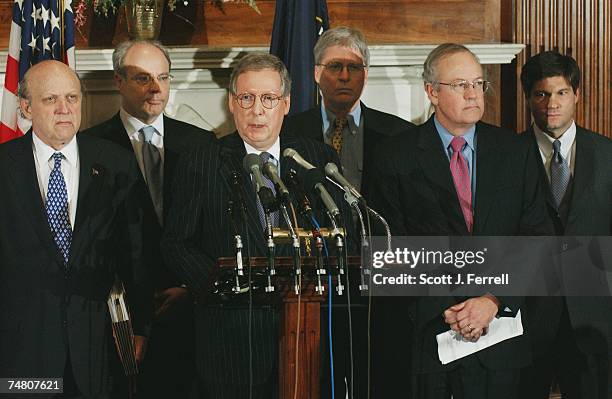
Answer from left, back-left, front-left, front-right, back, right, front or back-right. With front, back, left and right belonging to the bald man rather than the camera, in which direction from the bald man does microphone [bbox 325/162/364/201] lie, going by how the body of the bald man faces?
front-left

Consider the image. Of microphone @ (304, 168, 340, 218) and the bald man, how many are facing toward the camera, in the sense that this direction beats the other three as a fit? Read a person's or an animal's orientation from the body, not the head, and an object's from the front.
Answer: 1

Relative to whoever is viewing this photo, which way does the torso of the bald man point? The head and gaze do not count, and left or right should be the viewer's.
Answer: facing the viewer

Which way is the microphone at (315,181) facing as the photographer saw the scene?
facing away from the viewer and to the left of the viewer

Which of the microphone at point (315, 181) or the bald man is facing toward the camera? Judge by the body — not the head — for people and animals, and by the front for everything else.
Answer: the bald man
